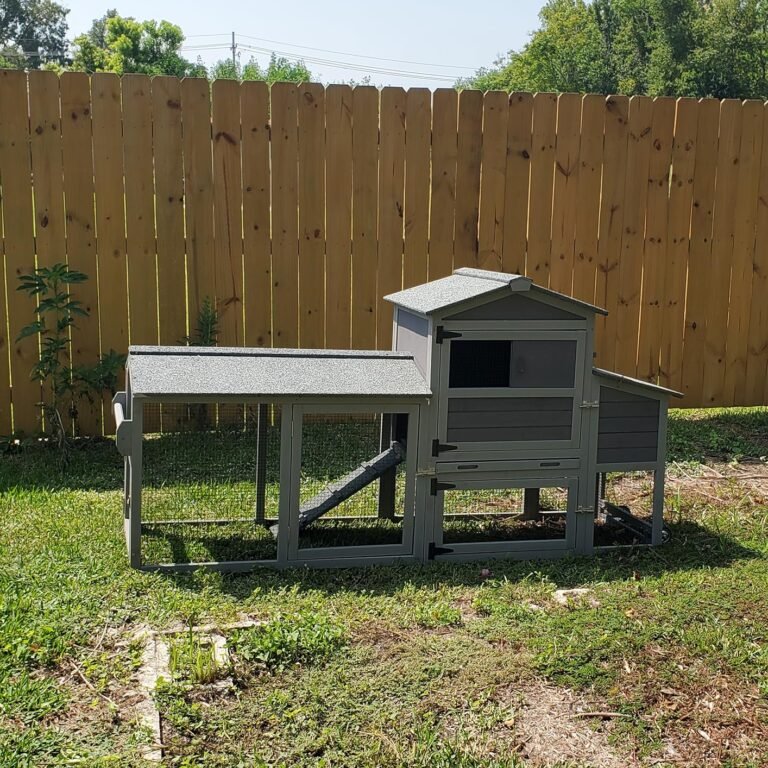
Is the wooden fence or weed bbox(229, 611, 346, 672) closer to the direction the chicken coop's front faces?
the weed

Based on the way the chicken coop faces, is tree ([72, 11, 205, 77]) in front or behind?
behind

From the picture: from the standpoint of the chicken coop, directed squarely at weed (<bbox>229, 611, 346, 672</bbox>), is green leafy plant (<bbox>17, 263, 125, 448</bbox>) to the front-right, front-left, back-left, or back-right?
back-right

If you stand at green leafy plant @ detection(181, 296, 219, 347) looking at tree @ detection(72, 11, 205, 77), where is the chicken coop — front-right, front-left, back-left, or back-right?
back-right

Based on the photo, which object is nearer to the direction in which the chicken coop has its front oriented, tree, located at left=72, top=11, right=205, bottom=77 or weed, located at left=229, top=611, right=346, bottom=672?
the weed

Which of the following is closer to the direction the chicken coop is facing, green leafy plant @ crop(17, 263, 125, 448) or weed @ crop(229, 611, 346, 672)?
the weed

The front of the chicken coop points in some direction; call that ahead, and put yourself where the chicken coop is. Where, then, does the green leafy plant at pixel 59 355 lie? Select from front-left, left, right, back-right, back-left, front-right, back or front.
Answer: back-right

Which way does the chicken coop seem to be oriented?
toward the camera

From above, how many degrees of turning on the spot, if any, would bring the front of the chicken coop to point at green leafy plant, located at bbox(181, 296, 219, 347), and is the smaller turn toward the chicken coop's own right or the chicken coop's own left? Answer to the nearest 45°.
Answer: approximately 135° to the chicken coop's own right

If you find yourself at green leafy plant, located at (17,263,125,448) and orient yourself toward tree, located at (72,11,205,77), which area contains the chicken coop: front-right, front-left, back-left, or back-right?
back-right

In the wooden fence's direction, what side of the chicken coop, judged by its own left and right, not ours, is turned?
back

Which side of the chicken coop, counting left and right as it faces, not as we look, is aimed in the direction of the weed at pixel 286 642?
front

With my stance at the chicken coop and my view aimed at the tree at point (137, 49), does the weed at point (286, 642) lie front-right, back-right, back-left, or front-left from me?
back-left
